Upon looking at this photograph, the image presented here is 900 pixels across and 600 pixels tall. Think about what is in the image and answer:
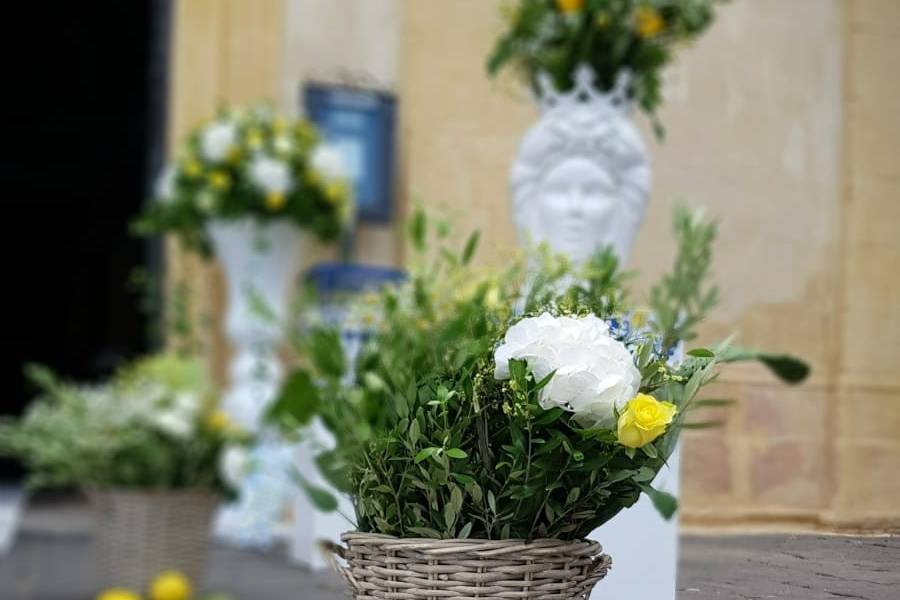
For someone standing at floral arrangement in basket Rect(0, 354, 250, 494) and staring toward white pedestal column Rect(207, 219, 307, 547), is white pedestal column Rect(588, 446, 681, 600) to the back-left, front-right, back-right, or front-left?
back-right

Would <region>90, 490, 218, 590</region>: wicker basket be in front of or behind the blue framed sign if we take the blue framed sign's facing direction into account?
in front

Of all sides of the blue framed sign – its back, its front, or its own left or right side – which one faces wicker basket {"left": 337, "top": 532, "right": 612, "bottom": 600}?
front

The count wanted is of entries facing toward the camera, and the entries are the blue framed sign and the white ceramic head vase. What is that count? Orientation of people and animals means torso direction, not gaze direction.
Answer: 2

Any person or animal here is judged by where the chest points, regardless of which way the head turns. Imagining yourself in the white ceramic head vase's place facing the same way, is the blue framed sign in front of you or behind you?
behind

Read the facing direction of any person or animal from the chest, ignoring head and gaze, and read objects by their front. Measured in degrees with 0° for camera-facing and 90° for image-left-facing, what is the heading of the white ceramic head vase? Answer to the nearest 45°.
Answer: approximately 0°

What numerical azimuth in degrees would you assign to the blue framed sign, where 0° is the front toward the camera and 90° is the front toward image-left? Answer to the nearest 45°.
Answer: approximately 0°

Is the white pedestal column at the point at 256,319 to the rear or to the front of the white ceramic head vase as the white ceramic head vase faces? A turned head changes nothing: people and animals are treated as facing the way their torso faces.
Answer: to the rear
